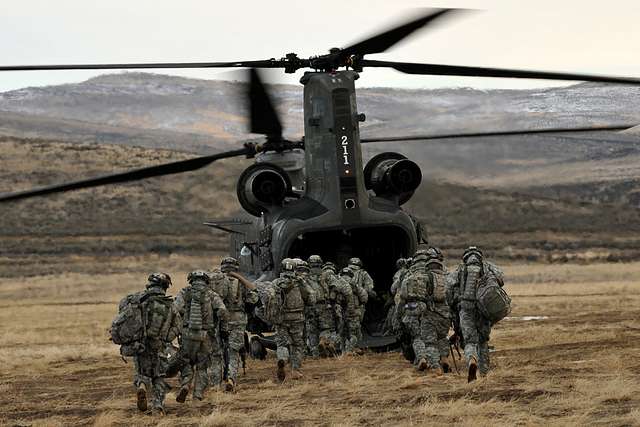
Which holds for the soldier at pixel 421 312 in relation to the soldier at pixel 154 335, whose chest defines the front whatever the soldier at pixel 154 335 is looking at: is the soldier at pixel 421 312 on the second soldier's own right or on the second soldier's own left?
on the second soldier's own right

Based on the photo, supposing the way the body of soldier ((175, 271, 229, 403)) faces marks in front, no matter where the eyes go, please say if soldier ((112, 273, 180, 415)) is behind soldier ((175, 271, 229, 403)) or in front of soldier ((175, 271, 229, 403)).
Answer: behind

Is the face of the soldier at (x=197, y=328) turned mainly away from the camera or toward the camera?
away from the camera

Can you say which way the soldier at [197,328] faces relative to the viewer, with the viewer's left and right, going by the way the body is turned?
facing away from the viewer

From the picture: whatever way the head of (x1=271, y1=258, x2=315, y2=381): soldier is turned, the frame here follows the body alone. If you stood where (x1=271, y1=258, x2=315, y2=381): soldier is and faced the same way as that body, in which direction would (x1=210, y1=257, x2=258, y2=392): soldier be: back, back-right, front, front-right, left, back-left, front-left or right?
back-left

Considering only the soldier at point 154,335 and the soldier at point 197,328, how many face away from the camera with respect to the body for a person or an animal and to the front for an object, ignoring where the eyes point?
2

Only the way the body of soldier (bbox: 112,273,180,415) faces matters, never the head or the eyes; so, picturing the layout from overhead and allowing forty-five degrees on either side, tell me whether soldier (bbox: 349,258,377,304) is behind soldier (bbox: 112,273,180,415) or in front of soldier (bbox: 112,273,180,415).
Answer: in front

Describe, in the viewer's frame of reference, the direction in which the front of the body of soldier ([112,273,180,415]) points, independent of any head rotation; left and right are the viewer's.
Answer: facing away from the viewer

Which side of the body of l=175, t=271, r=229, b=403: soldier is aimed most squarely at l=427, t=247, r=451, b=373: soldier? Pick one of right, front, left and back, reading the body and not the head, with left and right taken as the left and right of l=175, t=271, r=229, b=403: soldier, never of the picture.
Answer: right

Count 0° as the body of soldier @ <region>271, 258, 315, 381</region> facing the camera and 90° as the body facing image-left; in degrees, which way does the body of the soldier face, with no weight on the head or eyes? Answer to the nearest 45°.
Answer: approximately 180°

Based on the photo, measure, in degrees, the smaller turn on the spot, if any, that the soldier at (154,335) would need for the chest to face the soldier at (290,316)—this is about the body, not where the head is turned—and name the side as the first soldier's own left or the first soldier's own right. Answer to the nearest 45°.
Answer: approximately 45° to the first soldier's own right

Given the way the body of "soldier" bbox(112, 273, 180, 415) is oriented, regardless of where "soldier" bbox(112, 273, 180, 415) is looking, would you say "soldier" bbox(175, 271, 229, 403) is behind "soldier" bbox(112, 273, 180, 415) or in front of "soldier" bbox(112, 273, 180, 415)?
in front
